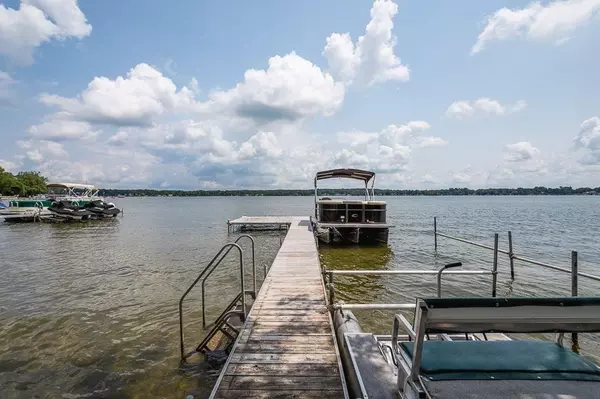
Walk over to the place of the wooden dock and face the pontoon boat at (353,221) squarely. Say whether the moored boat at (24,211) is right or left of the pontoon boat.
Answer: left
